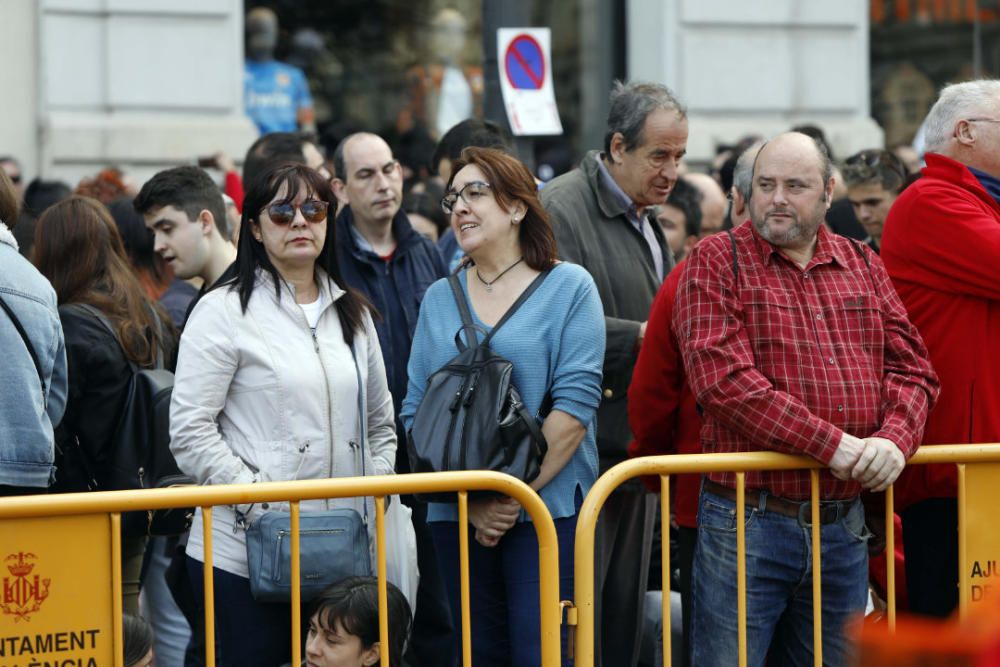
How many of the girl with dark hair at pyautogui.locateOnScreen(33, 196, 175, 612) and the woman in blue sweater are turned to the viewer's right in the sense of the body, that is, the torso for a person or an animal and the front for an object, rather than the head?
0

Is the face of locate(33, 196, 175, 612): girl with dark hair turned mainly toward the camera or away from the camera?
away from the camera

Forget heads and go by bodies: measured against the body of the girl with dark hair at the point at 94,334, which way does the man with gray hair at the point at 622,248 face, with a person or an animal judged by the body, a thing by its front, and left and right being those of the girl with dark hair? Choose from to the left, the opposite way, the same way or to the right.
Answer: the opposite way

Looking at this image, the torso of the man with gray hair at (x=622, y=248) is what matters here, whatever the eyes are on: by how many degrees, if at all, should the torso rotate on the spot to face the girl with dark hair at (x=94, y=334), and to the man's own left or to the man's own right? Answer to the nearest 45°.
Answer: approximately 135° to the man's own right

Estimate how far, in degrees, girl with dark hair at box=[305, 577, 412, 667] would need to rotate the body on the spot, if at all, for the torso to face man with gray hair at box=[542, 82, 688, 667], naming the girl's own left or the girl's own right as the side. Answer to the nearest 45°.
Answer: approximately 180°

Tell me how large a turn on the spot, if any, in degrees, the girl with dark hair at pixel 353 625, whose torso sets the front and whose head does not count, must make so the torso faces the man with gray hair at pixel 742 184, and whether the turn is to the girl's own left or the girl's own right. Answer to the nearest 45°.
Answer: approximately 180°

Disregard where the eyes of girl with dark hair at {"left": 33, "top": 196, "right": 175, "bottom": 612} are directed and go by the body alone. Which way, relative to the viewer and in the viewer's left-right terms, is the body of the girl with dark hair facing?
facing away from the viewer and to the left of the viewer

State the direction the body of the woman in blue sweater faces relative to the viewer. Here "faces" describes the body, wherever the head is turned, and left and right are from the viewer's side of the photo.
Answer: facing the viewer and to the left of the viewer

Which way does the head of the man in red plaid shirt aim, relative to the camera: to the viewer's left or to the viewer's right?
to the viewer's left

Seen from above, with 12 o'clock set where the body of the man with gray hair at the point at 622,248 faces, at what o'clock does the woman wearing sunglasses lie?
The woman wearing sunglasses is roughly at 3 o'clock from the man with gray hair.
